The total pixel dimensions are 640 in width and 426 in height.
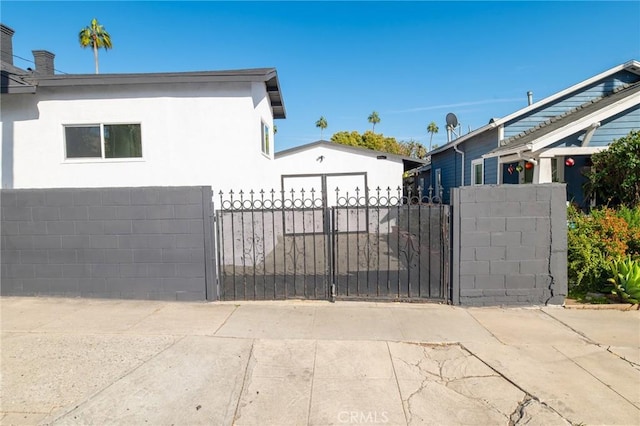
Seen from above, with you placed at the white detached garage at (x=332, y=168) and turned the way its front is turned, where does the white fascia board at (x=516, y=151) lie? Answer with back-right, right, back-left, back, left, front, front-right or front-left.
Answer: front-left

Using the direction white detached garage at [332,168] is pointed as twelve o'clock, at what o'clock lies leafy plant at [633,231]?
The leafy plant is roughly at 11 o'clock from the white detached garage.

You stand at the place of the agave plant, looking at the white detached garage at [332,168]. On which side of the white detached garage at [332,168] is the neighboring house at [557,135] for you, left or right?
right

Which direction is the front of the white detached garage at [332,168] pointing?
toward the camera

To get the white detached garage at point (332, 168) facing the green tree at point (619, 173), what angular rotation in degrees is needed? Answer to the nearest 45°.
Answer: approximately 45° to its left

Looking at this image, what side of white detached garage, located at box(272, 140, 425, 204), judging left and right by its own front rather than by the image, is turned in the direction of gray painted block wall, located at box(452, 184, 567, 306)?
front

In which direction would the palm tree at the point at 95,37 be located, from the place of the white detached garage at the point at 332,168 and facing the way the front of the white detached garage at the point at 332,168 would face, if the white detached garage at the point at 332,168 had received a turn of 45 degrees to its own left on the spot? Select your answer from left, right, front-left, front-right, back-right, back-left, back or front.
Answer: back

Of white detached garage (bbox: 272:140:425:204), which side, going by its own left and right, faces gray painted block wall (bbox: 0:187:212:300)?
front

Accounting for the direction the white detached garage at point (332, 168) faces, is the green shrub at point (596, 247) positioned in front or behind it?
in front

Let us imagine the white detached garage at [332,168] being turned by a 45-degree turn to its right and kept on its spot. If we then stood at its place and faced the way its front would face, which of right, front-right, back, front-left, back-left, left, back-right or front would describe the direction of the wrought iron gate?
front-left

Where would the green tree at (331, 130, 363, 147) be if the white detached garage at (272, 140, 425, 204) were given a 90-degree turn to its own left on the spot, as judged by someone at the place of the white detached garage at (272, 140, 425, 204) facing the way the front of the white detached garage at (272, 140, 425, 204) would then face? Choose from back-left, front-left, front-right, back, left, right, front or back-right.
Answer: left
